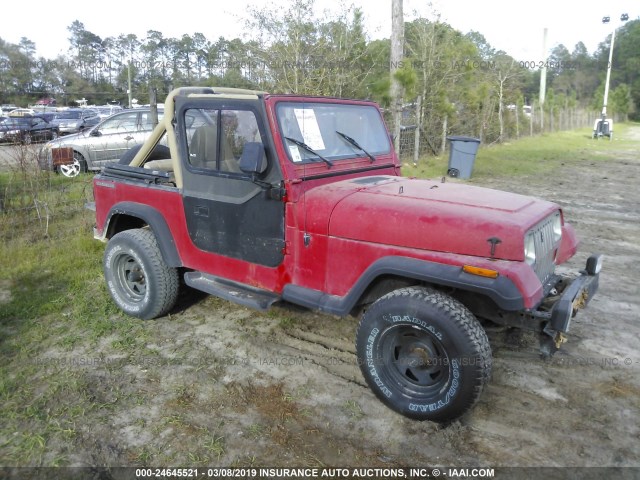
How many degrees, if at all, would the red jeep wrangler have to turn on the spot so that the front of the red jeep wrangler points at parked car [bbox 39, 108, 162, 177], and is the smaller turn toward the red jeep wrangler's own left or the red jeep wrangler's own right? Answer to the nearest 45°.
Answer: approximately 180°

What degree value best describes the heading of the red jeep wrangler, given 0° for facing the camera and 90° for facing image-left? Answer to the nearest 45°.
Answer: approximately 315°

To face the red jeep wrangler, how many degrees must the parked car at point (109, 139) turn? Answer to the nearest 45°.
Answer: approximately 90° to its left

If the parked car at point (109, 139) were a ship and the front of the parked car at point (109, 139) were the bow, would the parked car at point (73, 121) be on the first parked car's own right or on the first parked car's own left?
on the first parked car's own right

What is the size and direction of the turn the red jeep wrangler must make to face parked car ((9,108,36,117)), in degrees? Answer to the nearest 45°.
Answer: approximately 180°

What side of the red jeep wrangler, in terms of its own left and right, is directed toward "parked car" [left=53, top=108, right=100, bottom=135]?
back

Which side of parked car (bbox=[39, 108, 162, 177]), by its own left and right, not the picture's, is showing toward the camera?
left
